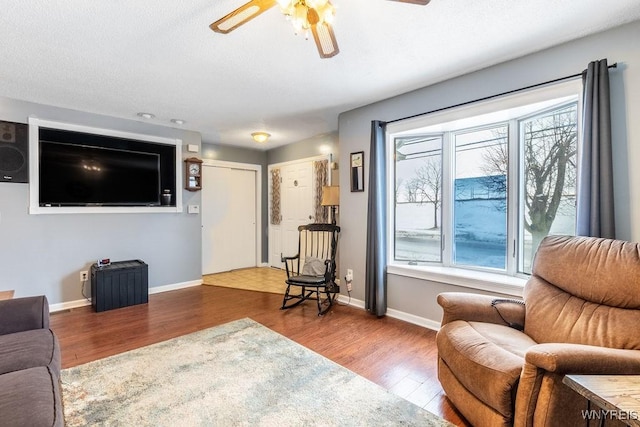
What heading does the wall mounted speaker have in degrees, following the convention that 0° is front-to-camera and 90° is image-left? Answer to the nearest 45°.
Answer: approximately 0°

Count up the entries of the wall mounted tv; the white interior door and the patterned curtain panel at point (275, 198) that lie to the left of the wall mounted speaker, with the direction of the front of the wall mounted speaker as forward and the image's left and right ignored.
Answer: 3

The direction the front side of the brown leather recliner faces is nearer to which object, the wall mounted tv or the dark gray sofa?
the dark gray sofa

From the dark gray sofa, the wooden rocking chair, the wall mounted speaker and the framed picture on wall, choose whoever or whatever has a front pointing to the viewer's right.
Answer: the dark gray sofa

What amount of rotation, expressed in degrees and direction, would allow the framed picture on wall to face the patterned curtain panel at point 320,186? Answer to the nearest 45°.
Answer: approximately 90° to its right

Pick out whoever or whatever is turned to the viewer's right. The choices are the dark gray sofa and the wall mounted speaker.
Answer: the dark gray sofa

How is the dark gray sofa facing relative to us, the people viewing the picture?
facing to the right of the viewer

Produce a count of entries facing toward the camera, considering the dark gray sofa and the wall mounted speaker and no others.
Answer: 1

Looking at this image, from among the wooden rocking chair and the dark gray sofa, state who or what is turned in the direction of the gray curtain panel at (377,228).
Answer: the dark gray sofa

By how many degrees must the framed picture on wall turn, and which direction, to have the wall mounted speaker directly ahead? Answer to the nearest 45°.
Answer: approximately 45° to its right

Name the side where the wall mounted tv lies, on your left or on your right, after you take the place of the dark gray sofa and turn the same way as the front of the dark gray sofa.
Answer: on your left

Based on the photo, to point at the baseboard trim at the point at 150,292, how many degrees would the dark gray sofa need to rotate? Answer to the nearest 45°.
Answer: approximately 45° to its left
